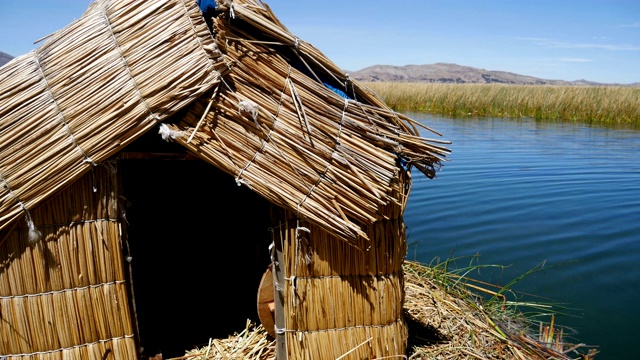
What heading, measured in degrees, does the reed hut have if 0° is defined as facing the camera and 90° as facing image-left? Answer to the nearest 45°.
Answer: approximately 0°
